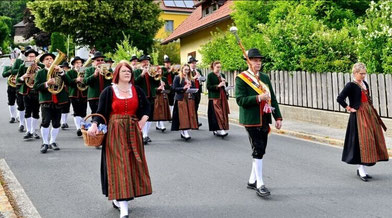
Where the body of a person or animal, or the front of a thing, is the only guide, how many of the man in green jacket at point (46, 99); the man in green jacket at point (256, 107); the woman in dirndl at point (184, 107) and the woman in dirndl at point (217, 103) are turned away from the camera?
0

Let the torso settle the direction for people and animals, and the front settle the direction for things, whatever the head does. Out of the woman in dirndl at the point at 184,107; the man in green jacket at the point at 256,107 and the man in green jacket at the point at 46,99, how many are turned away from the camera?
0

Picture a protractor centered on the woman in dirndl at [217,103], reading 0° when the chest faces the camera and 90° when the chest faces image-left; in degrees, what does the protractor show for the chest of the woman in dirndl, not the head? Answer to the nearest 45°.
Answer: approximately 315°

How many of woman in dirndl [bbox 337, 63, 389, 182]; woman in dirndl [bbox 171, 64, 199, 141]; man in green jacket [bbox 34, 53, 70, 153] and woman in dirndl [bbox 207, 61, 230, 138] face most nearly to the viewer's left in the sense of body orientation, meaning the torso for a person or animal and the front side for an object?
0

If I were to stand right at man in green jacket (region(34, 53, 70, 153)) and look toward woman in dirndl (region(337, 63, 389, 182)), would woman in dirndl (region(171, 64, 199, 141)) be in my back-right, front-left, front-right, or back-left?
front-left

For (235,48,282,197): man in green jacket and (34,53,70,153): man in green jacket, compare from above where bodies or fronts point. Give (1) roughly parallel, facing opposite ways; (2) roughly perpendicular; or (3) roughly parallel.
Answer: roughly parallel

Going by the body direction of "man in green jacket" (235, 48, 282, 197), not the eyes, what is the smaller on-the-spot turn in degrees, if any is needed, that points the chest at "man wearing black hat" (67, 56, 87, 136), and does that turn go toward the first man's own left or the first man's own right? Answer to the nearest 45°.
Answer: approximately 180°

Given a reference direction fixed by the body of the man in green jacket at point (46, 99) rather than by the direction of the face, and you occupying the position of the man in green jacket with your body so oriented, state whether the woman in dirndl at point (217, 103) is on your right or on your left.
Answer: on your left

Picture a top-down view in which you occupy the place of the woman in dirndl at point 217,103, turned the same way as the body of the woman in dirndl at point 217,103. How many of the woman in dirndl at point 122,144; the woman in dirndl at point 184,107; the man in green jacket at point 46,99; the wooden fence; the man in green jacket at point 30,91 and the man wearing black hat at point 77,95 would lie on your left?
1

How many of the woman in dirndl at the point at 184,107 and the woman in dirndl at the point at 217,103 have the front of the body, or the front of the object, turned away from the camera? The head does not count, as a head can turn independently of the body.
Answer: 0

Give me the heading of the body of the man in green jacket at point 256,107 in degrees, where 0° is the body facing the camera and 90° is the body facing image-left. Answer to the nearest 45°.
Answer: approximately 315°

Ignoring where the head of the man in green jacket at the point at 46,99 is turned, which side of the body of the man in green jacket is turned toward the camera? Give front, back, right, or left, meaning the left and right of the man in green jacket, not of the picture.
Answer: front

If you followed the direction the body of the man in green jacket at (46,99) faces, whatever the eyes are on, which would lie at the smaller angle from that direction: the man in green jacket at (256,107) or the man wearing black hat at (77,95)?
the man in green jacket

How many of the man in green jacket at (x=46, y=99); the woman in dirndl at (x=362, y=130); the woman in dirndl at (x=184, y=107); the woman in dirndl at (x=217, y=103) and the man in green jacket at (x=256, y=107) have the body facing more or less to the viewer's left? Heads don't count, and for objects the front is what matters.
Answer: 0

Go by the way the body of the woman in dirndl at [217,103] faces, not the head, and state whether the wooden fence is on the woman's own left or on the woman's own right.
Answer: on the woman's own left
